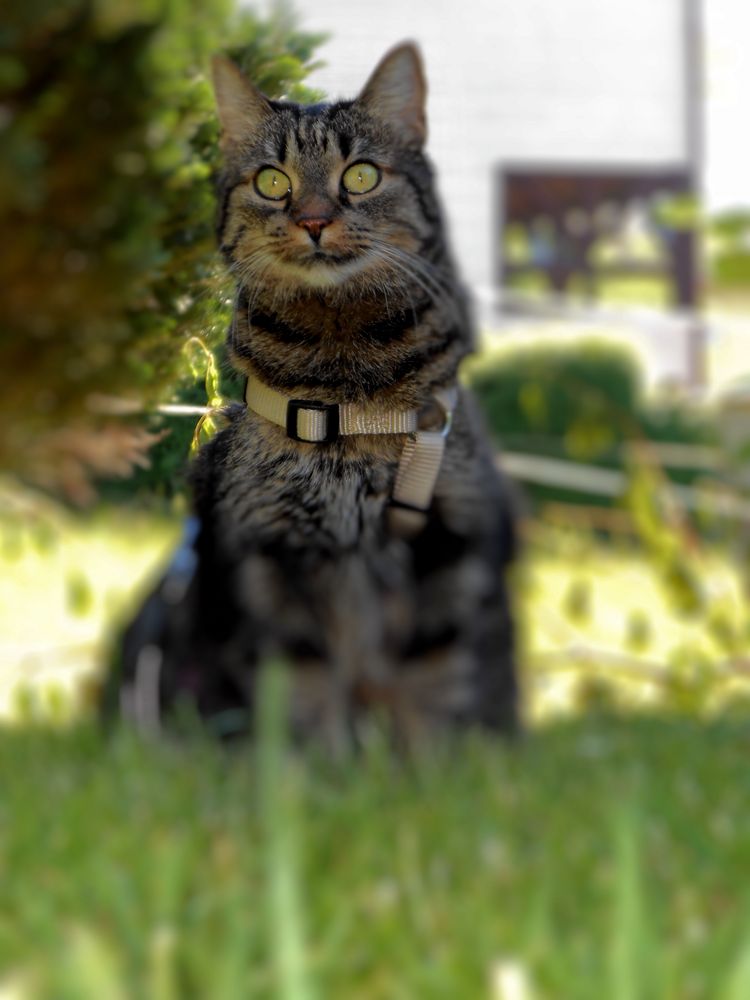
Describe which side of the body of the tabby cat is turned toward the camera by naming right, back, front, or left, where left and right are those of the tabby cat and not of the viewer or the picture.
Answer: front

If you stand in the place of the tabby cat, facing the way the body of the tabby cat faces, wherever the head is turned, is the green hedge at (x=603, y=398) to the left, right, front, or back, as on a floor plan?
back
